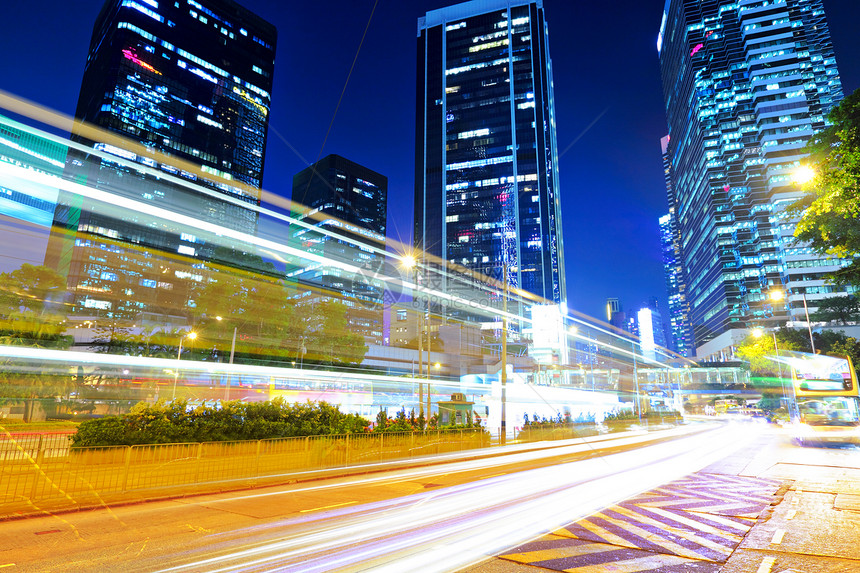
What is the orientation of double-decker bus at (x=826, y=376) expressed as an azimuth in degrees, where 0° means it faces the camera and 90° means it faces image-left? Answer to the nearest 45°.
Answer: approximately 0°

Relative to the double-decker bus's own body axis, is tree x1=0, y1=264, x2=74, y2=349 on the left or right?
on its right

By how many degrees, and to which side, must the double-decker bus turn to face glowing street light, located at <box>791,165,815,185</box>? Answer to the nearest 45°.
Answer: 0° — it already faces it

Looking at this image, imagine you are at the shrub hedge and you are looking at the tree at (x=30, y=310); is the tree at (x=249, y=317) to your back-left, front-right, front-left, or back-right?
front-right

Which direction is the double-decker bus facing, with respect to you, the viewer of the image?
facing the viewer

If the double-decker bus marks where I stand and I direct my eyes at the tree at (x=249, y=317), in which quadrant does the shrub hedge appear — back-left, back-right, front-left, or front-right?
front-left

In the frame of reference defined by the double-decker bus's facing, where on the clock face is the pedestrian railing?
The pedestrian railing is roughly at 1 o'clock from the double-decker bus.
